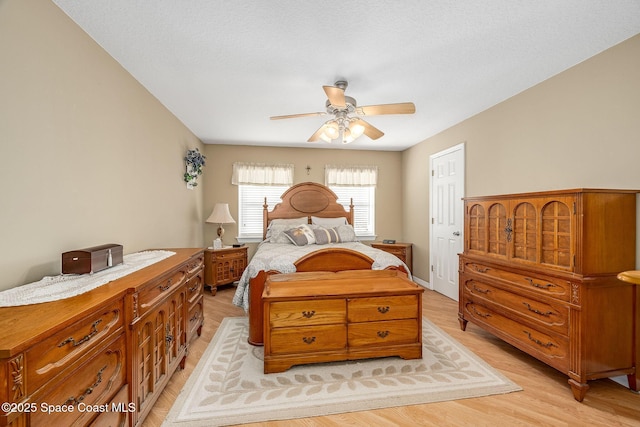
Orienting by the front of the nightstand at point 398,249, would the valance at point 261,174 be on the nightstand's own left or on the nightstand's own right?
on the nightstand's own right

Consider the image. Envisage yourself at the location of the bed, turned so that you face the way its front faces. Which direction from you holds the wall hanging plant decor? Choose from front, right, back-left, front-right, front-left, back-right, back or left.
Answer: right

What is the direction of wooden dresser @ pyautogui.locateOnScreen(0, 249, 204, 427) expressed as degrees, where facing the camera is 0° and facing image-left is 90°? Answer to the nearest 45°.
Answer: approximately 315°

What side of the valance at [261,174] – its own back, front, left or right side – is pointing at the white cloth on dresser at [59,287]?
front

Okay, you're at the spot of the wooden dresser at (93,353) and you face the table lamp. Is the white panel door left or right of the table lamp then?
right

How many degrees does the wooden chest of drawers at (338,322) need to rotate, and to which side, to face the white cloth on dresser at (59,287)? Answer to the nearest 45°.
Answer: approximately 45° to its right

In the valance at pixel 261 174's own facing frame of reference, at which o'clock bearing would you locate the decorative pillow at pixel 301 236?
The decorative pillow is roughly at 11 o'clock from the valance.

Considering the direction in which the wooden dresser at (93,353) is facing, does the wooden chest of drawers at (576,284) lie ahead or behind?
ahead

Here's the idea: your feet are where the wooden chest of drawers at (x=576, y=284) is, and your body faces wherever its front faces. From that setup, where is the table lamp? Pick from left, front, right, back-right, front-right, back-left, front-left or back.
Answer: front-right

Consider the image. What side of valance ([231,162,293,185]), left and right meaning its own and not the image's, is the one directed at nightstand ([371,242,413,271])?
left
